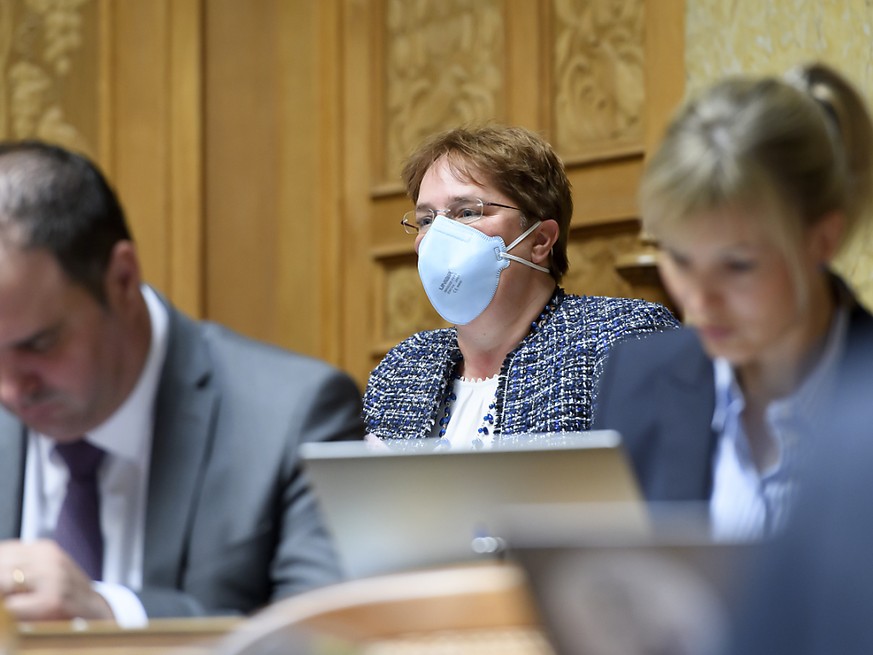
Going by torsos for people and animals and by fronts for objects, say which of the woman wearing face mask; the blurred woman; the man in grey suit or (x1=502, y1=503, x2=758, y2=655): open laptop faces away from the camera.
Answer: the open laptop

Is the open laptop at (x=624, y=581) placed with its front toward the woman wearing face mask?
yes

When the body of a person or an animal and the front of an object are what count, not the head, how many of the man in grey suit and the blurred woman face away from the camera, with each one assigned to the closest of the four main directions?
0

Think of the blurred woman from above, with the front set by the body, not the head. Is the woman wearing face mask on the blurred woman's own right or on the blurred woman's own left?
on the blurred woman's own right

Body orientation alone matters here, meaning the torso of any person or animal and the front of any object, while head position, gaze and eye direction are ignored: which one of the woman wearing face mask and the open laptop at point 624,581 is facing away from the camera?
the open laptop

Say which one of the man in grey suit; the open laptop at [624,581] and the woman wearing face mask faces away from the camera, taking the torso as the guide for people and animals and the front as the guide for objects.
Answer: the open laptop

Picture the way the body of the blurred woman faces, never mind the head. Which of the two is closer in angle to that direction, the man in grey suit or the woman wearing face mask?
the man in grey suit

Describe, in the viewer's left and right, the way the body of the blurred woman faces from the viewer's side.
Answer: facing the viewer and to the left of the viewer

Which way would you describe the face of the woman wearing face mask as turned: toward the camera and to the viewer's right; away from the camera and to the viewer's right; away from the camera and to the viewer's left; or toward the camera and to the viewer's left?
toward the camera and to the viewer's left

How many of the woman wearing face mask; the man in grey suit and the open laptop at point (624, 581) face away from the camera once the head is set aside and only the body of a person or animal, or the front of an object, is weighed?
1

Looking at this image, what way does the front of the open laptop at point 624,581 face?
away from the camera

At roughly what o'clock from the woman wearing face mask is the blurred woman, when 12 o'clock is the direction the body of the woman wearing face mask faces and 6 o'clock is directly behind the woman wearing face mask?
The blurred woman is roughly at 10 o'clock from the woman wearing face mask.
